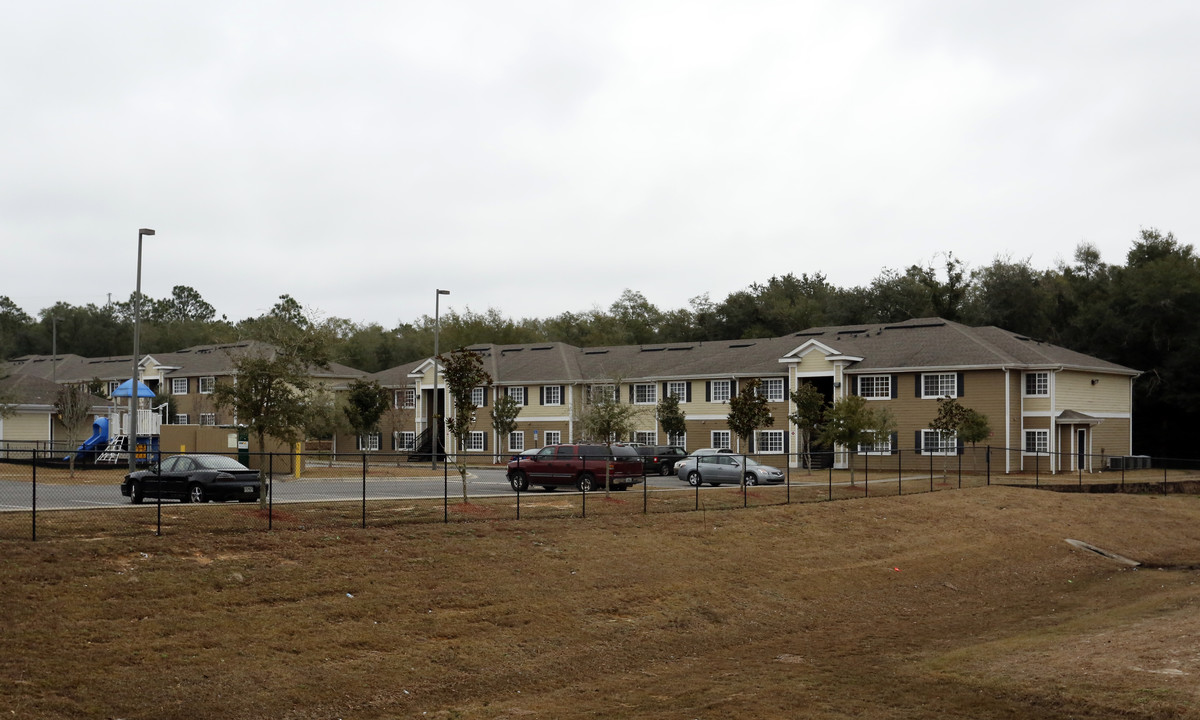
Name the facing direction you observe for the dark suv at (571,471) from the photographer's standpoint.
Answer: facing away from the viewer and to the left of the viewer

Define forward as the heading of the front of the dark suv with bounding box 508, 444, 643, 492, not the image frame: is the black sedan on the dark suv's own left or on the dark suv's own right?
on the dark suv's own left

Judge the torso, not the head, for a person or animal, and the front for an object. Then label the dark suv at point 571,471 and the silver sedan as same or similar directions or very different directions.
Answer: very different directions

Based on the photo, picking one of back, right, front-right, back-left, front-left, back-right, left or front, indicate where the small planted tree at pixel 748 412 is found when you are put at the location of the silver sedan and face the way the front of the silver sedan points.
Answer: front-right

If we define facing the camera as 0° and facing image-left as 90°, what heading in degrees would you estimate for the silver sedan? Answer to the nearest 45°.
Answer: approximately 315°

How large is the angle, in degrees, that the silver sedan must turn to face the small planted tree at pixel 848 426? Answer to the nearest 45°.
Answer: approximately 45° to its left

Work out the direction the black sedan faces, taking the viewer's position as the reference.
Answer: facing away from the viewer and to the left of the viewer
